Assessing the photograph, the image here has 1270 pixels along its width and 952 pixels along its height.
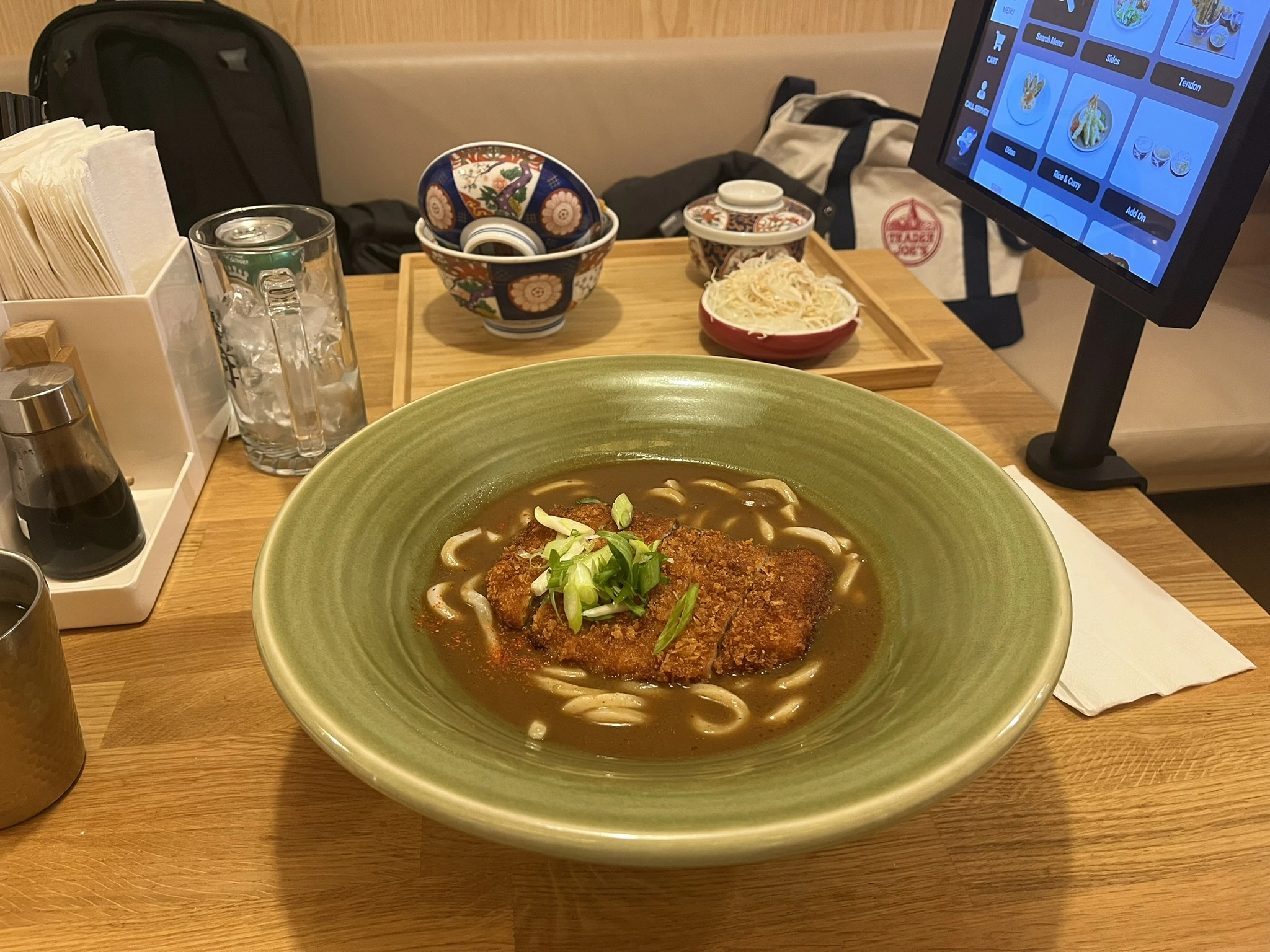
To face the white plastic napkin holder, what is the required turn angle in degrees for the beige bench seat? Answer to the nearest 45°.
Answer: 0° — it already faces it

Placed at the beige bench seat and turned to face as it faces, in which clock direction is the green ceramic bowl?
The green ceramic bowl is roughly at 12 o'clock from the beige bench seat.

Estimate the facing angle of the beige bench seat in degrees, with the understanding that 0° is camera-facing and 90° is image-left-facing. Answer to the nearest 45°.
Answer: approximately 0°

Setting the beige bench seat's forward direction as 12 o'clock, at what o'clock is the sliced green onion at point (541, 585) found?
The sliced green onion is roughly at 12 o'clock from the beige bench seat.

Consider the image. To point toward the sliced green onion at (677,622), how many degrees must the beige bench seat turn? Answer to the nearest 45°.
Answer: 0° — it already faces it

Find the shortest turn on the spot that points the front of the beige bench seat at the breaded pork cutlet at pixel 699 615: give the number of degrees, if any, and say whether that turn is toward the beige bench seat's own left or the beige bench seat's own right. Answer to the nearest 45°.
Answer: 0° — it already faces it

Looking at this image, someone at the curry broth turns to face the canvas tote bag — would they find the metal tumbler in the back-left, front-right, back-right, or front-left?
back-left

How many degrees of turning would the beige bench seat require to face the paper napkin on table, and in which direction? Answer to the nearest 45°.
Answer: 0° — it already faces it

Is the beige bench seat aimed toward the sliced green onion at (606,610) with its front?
yes
